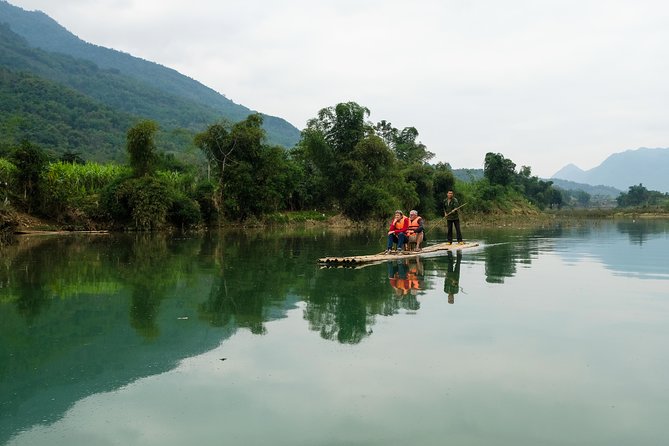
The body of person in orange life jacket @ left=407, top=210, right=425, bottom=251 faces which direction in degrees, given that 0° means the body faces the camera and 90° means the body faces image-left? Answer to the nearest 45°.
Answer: approximately 45°

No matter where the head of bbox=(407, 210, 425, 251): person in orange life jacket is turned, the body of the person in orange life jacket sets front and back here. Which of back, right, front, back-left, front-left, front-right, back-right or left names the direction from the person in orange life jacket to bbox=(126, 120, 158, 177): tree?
right

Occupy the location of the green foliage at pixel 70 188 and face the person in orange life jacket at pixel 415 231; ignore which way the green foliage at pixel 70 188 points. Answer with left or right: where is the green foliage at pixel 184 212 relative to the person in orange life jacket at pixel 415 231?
left

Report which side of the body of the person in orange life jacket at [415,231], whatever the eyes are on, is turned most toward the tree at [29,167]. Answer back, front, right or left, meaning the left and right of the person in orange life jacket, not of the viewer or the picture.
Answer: right

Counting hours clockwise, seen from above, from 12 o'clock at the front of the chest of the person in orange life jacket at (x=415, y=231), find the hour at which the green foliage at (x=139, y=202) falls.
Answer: The green foliage is roughly at 3 o'clock from the person in orange life jacket.

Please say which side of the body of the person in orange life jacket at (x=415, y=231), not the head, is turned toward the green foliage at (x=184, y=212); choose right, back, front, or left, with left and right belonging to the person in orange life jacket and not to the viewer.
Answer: right

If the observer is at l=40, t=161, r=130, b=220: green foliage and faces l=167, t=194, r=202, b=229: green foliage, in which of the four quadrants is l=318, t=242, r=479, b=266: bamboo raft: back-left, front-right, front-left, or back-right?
front-right

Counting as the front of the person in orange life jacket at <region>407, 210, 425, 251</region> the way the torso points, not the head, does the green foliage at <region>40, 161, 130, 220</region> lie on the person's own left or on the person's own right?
on the person's own right
